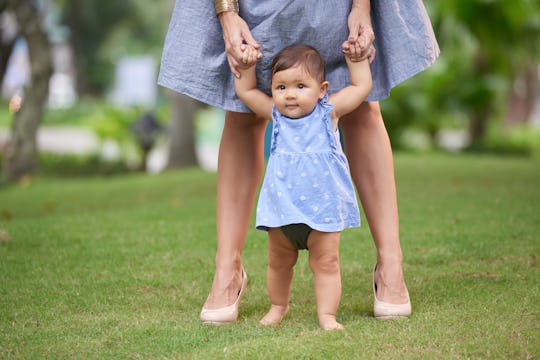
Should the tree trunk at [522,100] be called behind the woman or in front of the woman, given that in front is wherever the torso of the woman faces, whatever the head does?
behind

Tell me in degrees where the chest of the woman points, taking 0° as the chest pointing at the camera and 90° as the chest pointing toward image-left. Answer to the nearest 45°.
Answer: approximately 0°

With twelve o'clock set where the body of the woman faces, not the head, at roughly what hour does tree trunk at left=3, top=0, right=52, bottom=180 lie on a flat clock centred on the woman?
The tree trunk is roughly at 5 o'clock from the woman.
